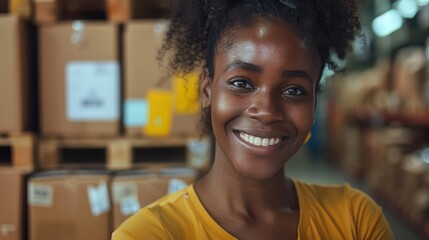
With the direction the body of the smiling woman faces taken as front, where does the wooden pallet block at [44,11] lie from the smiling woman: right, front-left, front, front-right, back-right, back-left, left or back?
back-right

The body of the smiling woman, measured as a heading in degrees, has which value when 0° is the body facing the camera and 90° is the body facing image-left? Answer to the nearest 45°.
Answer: approximately 0°

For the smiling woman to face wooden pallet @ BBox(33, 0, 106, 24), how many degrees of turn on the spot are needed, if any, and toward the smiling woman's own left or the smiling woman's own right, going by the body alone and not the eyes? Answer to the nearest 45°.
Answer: approximately 135° to the smiling woman's own right

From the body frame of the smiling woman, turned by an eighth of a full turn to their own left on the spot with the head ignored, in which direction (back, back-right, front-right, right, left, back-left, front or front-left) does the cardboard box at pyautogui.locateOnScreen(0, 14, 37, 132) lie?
back

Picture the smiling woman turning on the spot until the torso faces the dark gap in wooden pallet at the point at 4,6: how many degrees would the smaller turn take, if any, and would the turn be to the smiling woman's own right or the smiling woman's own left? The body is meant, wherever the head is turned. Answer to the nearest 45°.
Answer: approximately 135° to the smiling woman's own right

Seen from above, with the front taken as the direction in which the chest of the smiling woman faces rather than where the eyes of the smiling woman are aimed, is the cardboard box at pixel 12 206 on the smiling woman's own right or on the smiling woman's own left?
on the smiling woman's own right

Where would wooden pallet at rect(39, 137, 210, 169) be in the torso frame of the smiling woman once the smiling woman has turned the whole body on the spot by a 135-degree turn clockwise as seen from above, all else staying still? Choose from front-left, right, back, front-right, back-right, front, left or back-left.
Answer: front

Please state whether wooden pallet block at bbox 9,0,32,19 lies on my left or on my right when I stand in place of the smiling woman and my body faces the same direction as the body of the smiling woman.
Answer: on my right

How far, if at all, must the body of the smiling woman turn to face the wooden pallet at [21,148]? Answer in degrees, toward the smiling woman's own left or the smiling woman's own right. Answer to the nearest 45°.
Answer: approximately 135° to the smiling woman's own right

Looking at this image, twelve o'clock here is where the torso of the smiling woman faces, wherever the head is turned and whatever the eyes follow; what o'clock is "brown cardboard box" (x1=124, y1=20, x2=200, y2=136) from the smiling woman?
The brown cardboard box is roughly at 5 o'clock from the smiling woman.
